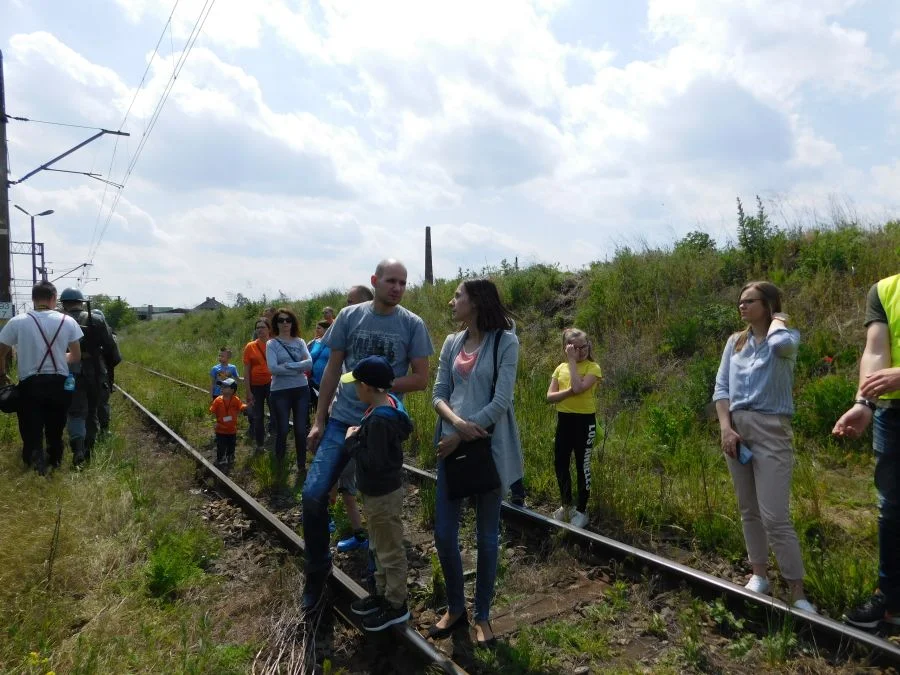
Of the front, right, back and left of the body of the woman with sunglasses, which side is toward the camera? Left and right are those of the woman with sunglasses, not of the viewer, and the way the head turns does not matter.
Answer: front

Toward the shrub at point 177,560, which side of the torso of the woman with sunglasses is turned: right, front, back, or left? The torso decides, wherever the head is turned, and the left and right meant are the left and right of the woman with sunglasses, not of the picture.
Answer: front

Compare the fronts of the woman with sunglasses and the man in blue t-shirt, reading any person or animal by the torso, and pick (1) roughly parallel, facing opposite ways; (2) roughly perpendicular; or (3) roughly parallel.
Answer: roughly parallel

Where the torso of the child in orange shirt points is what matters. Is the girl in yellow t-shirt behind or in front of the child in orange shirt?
in front

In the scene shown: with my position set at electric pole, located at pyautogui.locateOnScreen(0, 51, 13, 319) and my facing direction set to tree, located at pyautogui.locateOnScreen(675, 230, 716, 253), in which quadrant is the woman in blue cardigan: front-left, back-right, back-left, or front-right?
front-right

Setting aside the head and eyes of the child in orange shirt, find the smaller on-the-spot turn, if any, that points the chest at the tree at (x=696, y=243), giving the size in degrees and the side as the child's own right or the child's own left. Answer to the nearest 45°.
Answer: approximately 90° to the child's own left

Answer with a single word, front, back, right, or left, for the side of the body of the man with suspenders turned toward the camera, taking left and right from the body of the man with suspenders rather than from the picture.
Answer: back

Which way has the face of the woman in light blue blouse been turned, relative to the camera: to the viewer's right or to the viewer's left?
to the viewer's left

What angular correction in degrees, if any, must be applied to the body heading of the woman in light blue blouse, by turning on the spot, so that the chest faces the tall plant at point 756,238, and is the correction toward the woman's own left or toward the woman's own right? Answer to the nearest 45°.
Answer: approximately 135° to the woman's own right

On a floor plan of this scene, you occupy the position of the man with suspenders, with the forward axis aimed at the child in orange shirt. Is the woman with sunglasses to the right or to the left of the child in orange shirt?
right

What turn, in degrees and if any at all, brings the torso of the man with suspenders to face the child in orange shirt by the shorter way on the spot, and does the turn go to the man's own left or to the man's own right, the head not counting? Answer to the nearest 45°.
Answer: approximately 45° to the man's own right

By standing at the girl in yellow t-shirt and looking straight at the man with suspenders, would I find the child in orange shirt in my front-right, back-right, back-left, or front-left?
front-right

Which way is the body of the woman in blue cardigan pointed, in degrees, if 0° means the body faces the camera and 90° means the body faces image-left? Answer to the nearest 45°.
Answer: approximately 45°
